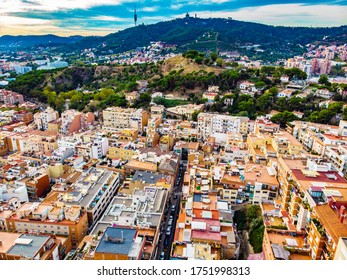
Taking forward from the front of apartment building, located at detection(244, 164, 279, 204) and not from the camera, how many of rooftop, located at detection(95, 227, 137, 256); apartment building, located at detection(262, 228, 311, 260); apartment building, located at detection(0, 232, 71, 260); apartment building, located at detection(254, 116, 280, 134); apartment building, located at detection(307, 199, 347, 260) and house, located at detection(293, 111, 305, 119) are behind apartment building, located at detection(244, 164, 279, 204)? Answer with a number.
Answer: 2

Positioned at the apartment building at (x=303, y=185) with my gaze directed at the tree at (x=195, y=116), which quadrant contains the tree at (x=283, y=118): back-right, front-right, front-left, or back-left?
front-right

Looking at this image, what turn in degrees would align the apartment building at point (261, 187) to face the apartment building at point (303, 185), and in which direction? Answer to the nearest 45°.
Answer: approximately 45° to its left

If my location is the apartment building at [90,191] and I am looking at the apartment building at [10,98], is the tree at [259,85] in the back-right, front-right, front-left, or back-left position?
front-right

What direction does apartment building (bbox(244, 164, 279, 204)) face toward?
toward the camera

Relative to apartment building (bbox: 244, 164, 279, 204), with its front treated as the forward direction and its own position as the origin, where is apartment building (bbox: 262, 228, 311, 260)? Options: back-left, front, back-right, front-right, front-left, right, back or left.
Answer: front

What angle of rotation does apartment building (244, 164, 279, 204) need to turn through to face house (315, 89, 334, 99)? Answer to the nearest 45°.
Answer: approximately 180°

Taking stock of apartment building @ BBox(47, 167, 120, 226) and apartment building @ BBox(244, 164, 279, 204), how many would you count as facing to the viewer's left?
0

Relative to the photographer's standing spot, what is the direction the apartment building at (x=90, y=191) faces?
facing the viewer and to the right of the viewer

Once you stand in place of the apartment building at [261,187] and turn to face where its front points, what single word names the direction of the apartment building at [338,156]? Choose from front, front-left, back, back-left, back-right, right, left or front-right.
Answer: back-left

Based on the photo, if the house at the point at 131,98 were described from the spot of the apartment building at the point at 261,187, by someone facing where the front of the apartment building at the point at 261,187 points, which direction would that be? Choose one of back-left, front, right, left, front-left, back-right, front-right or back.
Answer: back-right

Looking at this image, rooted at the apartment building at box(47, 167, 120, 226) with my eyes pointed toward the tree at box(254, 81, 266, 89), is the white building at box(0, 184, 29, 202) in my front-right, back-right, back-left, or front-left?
back-left

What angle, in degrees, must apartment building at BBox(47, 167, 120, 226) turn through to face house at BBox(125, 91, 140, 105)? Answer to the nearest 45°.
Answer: approximately 135° to its left

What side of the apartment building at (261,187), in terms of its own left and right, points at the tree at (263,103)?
back

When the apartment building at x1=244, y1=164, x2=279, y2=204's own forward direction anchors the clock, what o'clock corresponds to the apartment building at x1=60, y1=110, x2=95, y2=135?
the apartment building at x1=60, y1=110, x2=95, y2=135 is roughly at 4 o'clock from the apartment building at x1=244, y1=164, x2=279, y2=204.

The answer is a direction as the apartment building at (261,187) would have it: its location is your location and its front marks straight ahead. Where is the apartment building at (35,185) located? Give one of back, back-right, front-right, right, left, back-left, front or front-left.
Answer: right

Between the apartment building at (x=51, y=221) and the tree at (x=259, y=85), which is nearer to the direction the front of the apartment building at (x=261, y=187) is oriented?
the apartment building

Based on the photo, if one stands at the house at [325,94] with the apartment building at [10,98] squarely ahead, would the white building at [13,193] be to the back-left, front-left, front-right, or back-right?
front-left
